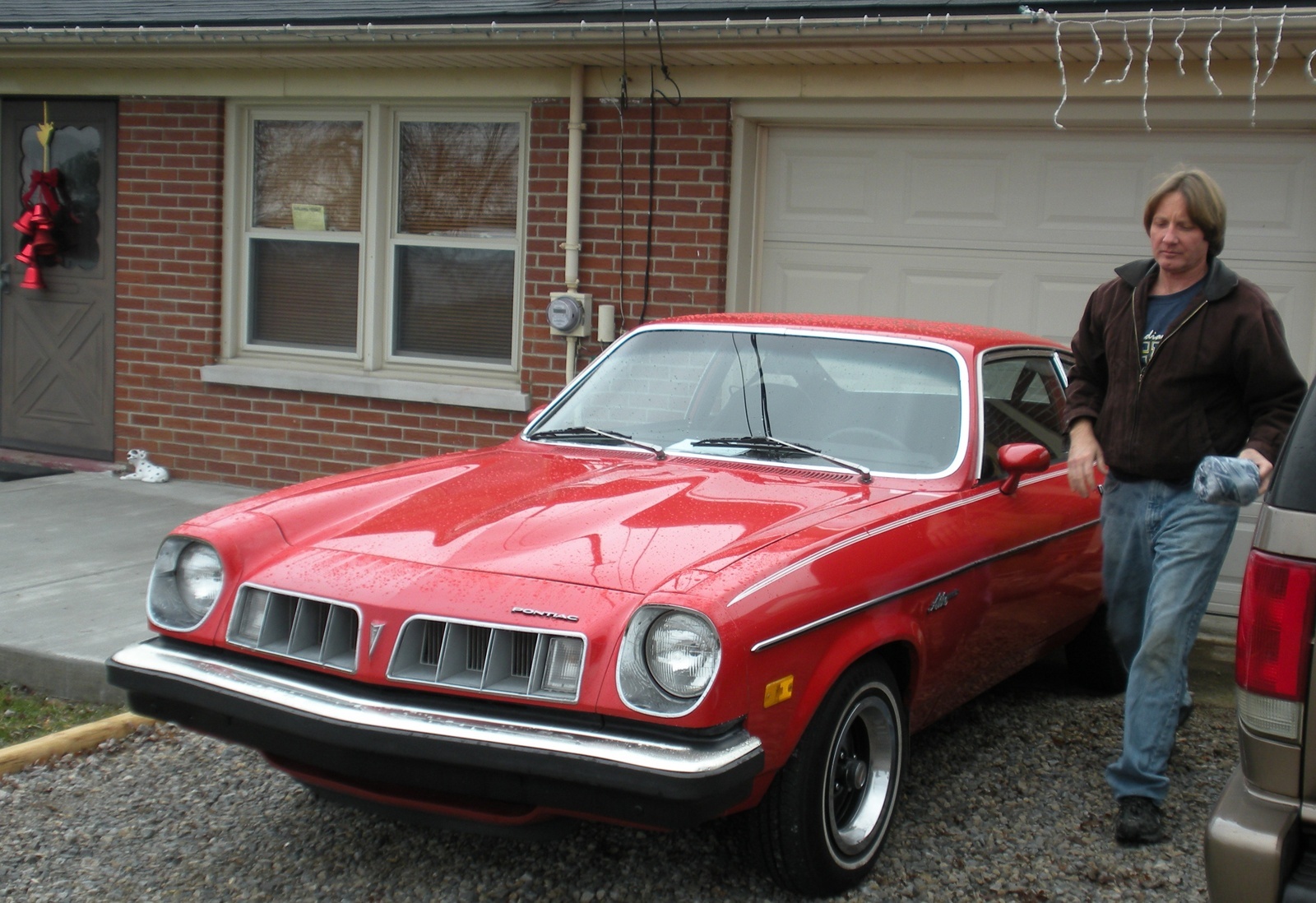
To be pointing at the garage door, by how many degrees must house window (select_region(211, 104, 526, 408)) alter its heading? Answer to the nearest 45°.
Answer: approximately 45° to its left

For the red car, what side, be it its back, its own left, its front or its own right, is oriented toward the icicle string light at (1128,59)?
back

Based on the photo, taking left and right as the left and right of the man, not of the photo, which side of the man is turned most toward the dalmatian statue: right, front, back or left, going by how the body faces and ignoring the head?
right

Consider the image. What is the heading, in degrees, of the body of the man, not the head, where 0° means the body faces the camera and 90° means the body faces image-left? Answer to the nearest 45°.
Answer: approximately 45°

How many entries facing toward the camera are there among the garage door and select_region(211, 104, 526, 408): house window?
2

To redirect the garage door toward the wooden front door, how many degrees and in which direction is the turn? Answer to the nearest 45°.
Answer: approximately 90° to its right

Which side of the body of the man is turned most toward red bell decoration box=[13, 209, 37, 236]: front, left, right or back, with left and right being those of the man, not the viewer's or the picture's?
right

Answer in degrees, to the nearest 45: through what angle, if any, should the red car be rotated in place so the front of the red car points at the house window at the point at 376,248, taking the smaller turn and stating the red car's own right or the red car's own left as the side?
approximately 135° to the red car's own right

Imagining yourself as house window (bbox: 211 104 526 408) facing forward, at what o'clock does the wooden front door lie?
The wooden front door is roughly at 4 o'clock from the house window.

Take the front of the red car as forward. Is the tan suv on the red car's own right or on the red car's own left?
on the red car's own left
